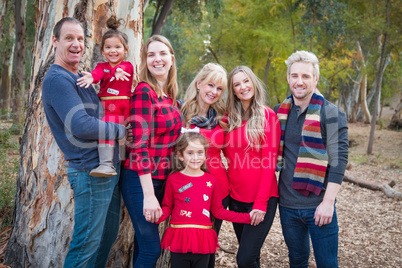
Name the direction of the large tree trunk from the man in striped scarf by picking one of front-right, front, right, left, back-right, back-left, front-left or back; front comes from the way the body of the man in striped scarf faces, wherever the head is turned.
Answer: front-right

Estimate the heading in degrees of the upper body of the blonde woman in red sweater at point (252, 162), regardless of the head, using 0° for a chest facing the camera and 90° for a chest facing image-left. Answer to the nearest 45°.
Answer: approximately 45°

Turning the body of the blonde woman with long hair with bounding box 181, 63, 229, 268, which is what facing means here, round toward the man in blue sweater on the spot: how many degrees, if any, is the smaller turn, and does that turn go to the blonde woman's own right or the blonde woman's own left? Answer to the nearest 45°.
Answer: approximately 45° to the blonde woman's own right

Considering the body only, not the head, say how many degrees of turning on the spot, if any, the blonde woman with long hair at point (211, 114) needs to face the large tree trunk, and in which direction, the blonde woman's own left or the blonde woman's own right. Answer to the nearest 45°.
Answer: approximately 90° to the blonde woman's own right

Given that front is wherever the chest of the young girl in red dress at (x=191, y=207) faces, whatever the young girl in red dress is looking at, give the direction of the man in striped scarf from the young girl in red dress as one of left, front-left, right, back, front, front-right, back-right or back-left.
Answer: left

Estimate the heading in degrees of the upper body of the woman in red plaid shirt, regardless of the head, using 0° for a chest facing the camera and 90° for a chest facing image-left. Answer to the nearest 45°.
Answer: approximately 315°

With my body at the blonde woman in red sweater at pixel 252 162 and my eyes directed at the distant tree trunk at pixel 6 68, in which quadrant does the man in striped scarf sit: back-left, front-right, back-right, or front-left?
back-right

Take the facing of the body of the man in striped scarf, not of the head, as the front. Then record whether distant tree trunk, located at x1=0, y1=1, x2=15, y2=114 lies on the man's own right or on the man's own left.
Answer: on the man's own right
